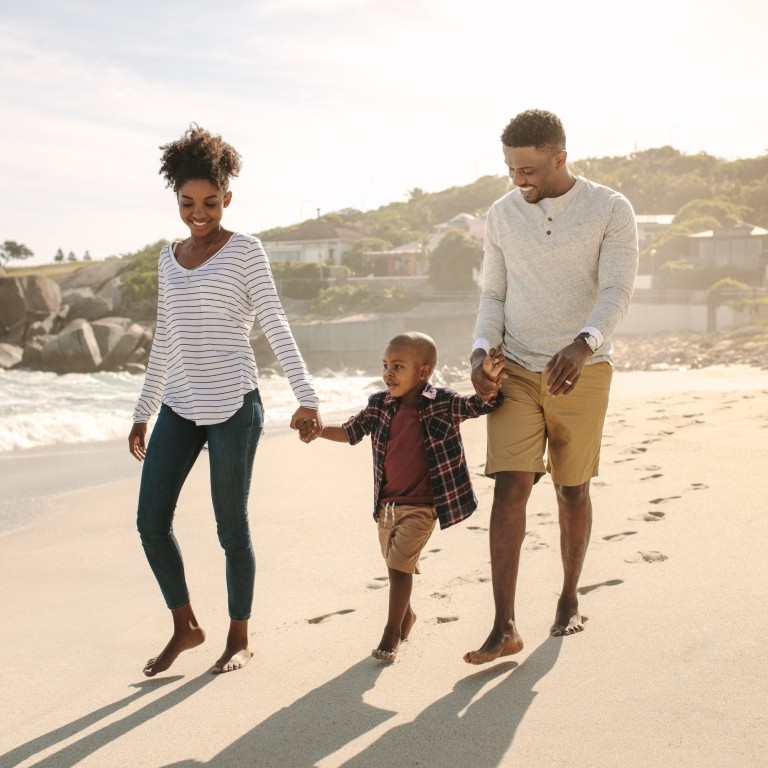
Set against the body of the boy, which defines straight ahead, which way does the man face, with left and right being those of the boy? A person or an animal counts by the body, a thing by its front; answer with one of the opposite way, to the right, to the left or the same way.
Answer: the same way

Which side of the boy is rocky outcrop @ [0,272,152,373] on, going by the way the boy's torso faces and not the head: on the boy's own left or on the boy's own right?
on the boy's own right

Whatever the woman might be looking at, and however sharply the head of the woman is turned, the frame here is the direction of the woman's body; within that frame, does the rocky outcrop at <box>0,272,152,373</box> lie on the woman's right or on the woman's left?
on the woman's right

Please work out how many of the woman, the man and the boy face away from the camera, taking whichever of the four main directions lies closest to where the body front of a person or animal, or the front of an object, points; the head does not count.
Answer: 0

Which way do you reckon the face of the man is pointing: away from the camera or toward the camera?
toward the camera

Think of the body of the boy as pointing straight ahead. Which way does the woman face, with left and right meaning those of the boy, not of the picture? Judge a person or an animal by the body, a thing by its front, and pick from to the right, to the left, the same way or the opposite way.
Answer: the same way

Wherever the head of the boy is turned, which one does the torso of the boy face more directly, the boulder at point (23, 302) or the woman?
the woman

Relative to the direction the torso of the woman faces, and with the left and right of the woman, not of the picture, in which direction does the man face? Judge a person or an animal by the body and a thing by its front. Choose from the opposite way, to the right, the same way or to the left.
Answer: the same way

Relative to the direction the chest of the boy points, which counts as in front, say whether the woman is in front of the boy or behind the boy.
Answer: in front

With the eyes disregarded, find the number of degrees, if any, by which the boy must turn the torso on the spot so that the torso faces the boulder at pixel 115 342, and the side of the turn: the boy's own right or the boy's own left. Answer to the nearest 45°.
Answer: approximately 135° to the boy's own right

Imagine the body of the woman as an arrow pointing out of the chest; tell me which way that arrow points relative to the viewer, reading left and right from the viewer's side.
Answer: facing the viewer and to the left of the viewer

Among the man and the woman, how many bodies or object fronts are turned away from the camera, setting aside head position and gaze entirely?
0

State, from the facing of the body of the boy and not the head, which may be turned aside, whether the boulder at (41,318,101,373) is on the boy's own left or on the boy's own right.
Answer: on the boy's own right
